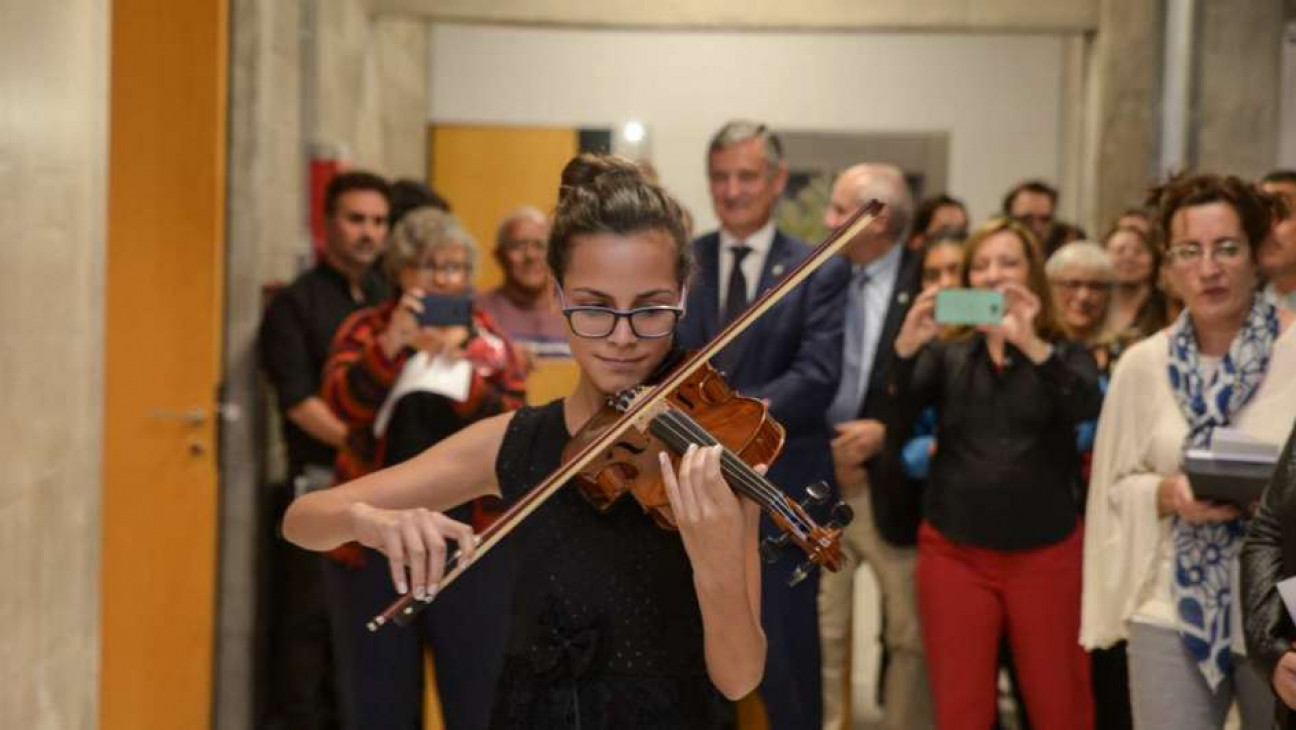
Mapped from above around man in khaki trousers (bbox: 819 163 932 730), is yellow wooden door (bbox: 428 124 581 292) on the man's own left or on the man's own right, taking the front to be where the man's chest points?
on the man's own right

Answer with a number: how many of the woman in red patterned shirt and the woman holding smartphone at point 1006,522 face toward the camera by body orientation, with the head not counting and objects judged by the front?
2

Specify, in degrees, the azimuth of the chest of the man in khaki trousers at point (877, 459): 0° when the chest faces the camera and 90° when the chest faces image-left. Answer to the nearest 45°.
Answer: approximately 45°

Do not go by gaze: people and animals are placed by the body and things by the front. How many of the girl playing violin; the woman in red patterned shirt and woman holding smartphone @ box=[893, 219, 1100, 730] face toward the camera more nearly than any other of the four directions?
3

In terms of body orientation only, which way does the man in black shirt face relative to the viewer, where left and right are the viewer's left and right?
facing the viewer and to the right of the viewer

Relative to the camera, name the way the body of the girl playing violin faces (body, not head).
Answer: toward the camera

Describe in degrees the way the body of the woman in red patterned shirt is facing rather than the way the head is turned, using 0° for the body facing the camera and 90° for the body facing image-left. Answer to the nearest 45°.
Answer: approximately 0°

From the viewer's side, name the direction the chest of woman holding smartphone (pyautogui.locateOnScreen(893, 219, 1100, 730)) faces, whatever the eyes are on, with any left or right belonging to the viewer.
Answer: facing the viewer

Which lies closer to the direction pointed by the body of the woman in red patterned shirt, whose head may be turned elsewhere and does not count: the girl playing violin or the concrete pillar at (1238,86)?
the girl playing violin

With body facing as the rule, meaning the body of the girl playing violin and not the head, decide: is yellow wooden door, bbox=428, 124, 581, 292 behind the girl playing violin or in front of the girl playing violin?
behind

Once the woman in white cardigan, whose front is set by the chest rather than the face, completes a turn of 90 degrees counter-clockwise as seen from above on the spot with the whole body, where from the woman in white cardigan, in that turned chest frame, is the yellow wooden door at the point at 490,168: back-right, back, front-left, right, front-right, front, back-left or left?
back-left
